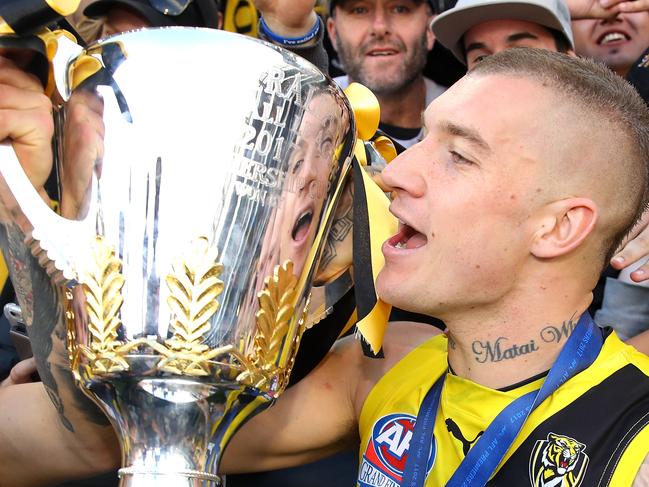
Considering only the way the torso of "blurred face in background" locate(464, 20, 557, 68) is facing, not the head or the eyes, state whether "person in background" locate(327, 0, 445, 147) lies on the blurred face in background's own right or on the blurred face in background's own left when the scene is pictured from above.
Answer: on the blurred face in background's own right

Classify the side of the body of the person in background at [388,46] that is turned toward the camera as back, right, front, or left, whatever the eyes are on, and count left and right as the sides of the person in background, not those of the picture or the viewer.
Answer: front

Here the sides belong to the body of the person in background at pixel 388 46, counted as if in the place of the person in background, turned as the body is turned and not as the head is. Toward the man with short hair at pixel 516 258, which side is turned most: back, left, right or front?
front

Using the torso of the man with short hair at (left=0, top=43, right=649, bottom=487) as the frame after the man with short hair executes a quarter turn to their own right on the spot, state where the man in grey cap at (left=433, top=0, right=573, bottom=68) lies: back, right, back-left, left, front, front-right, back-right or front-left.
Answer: front-right

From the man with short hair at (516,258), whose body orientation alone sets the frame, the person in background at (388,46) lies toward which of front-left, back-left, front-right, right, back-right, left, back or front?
back-right

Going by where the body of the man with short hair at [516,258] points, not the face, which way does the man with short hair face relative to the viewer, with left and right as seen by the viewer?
facing the viewer and to the left of the viewer

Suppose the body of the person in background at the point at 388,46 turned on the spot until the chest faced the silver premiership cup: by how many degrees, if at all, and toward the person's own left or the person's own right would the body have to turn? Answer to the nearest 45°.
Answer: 0° — they already face it

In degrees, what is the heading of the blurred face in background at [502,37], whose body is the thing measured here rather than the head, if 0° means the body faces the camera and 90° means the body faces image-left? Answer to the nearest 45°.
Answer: approximately 45°

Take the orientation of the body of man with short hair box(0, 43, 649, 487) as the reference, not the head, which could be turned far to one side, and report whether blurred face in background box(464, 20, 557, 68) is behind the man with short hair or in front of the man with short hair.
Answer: behind

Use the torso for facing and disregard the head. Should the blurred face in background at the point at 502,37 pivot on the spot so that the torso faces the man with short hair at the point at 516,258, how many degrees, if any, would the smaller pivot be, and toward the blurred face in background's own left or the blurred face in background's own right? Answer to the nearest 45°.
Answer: approximately 45° to the blurred face in background's own left
